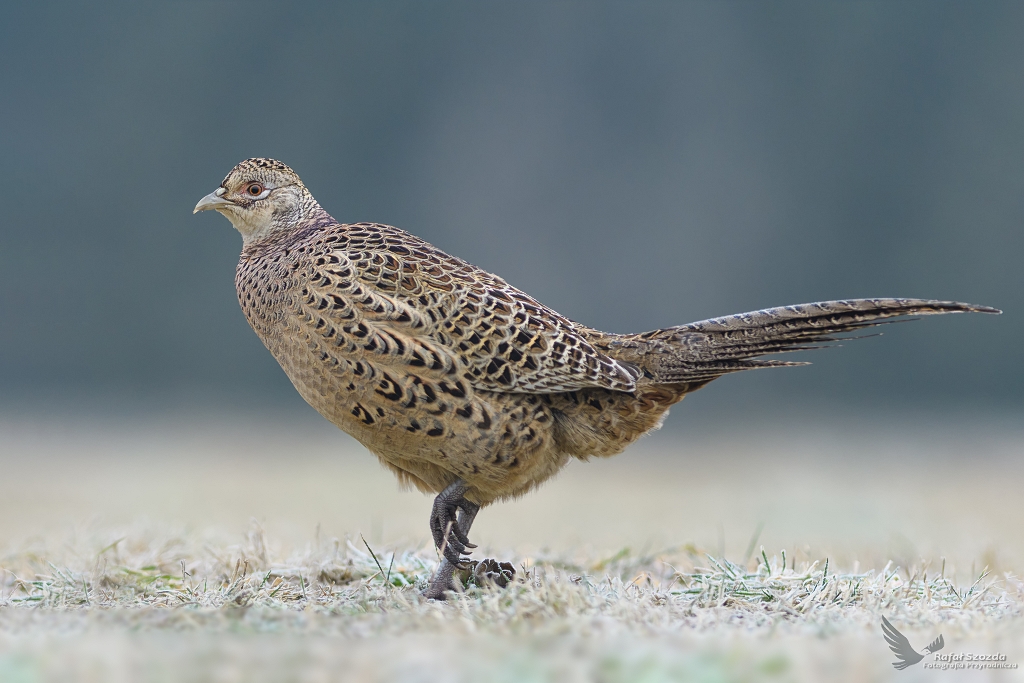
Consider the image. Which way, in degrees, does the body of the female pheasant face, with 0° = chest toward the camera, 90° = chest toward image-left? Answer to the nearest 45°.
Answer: approximately 90°
